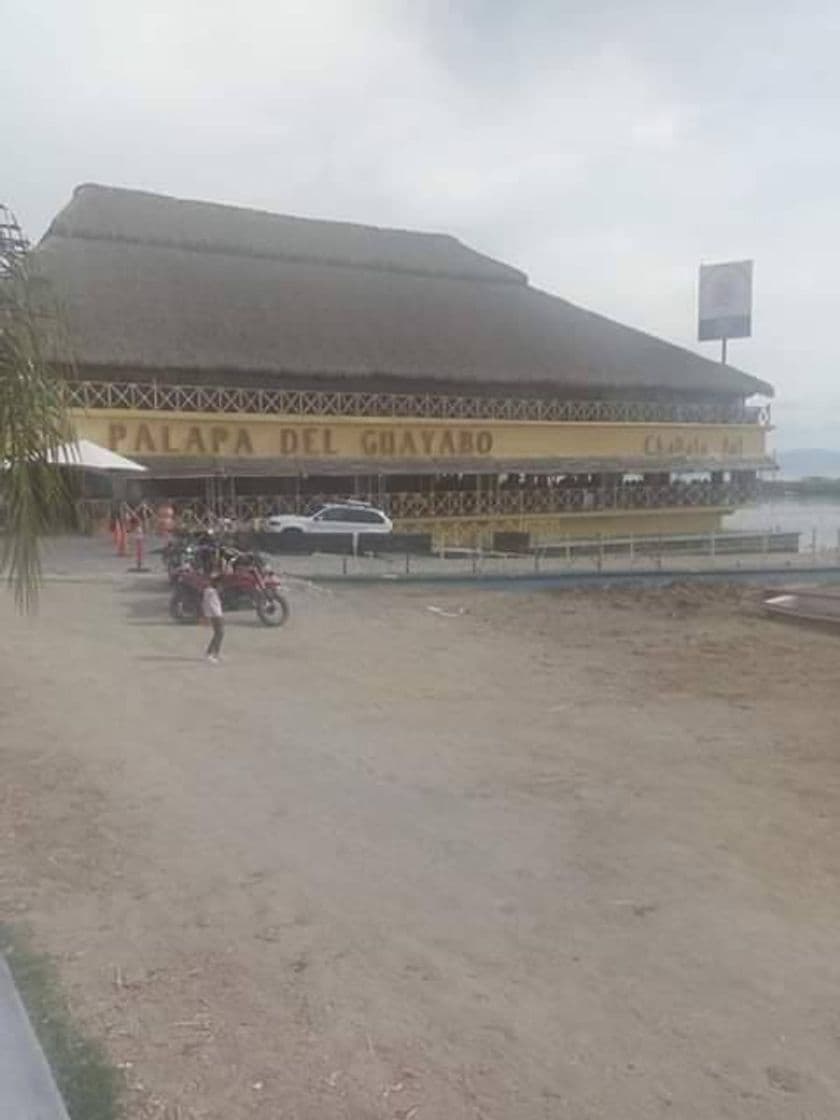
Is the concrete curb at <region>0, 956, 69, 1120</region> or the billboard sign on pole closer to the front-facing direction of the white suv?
the concrete curb

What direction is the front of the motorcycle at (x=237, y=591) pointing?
to the viewer's right

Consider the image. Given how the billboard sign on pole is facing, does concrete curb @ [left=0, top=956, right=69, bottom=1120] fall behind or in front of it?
in front

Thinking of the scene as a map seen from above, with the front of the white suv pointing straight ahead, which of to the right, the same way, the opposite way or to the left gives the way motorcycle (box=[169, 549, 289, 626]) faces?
the opposite way

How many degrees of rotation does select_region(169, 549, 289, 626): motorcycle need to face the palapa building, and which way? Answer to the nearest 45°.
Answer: approximately 90° to its left

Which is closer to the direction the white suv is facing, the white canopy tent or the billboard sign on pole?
the white canopy tent

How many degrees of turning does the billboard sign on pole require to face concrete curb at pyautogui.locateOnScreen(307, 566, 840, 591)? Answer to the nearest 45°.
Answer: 0° — it already faces it

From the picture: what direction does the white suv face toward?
to the viewer's left

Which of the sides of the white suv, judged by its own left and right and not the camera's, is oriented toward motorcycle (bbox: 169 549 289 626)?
left

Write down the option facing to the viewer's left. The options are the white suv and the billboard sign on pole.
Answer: the white suv

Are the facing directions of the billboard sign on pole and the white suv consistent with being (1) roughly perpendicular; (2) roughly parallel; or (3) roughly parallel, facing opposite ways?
roughly perpendicular

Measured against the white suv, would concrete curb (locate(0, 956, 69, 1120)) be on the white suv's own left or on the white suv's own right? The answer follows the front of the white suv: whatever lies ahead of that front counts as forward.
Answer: on the white suv's own left

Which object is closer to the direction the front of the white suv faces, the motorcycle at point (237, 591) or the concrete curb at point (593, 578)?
the motorcycle

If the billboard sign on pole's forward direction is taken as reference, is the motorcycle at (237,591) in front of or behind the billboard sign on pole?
in front
